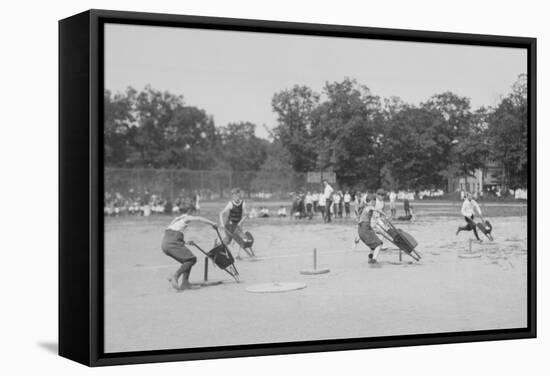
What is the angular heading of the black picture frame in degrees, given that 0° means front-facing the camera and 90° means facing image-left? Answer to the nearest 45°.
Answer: approximately 315°
